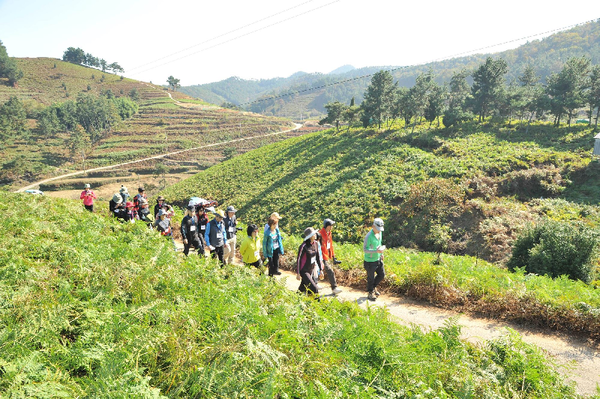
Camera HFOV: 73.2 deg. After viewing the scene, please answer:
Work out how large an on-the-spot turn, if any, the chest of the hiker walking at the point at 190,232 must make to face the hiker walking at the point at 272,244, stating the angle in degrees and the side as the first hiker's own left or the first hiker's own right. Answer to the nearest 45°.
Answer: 0° — they already face them

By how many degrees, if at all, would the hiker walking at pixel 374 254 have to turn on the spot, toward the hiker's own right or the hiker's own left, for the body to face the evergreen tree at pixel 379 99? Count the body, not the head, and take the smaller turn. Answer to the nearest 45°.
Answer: approximately 135° to the hiker's own left

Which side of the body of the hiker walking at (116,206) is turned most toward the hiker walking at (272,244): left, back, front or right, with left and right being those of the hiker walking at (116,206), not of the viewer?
front

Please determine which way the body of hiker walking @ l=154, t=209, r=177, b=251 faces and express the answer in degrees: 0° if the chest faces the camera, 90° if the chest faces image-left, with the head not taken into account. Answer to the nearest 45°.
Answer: approximately 315°

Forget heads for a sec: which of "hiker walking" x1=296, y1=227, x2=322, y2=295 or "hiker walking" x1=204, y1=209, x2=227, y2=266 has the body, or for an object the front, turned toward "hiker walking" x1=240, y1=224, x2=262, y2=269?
"hiker walking" x1=204, y1=209, x2=227, y2=266
